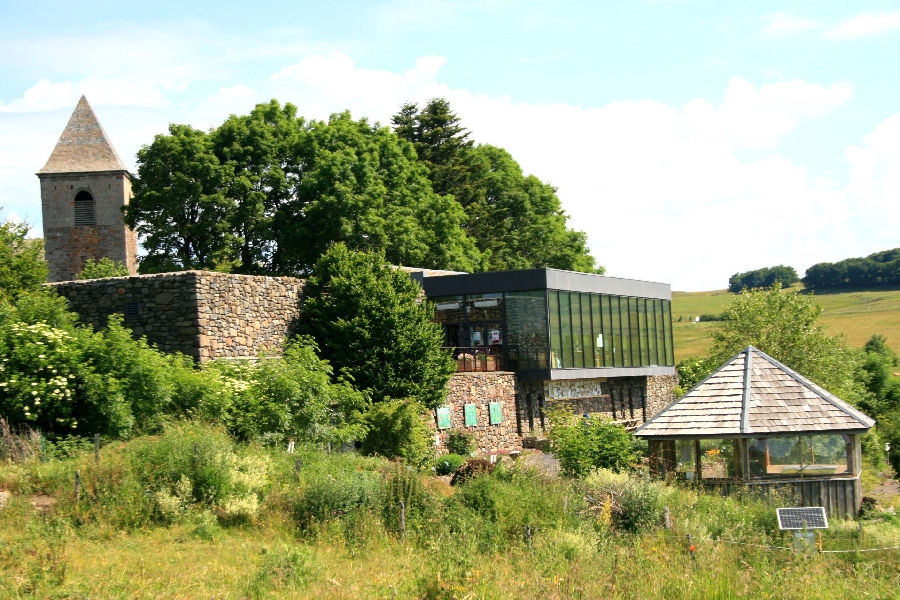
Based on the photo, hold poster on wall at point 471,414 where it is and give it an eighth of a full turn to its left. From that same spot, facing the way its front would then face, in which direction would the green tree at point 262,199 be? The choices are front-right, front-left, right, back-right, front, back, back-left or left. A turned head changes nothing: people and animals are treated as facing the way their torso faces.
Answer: back

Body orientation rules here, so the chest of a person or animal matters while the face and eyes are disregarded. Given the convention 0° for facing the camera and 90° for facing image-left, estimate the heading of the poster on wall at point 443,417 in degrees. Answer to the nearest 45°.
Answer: approximately 0°

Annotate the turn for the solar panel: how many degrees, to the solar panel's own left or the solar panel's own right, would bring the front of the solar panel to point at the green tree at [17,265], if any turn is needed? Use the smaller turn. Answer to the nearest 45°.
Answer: approximately 90° to the solar panel's own right

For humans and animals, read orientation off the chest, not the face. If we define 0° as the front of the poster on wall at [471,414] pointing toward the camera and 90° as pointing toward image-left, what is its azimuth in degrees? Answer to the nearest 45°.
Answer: approximately 0°

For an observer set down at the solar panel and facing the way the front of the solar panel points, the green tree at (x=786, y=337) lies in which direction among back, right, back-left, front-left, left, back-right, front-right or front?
back

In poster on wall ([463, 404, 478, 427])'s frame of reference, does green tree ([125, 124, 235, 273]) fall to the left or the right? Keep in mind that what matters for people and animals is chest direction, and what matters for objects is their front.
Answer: on its right

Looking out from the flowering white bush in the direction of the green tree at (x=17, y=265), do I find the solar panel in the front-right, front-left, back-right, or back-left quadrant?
back-right

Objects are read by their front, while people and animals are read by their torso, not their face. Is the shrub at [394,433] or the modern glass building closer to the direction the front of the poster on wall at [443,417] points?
the shrub

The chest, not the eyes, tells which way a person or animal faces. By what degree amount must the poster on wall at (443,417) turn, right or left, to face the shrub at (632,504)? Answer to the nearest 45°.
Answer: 0° — it already faces it

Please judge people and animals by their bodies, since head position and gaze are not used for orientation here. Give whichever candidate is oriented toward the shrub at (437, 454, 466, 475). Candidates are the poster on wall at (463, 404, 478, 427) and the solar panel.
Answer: the poster on wall
